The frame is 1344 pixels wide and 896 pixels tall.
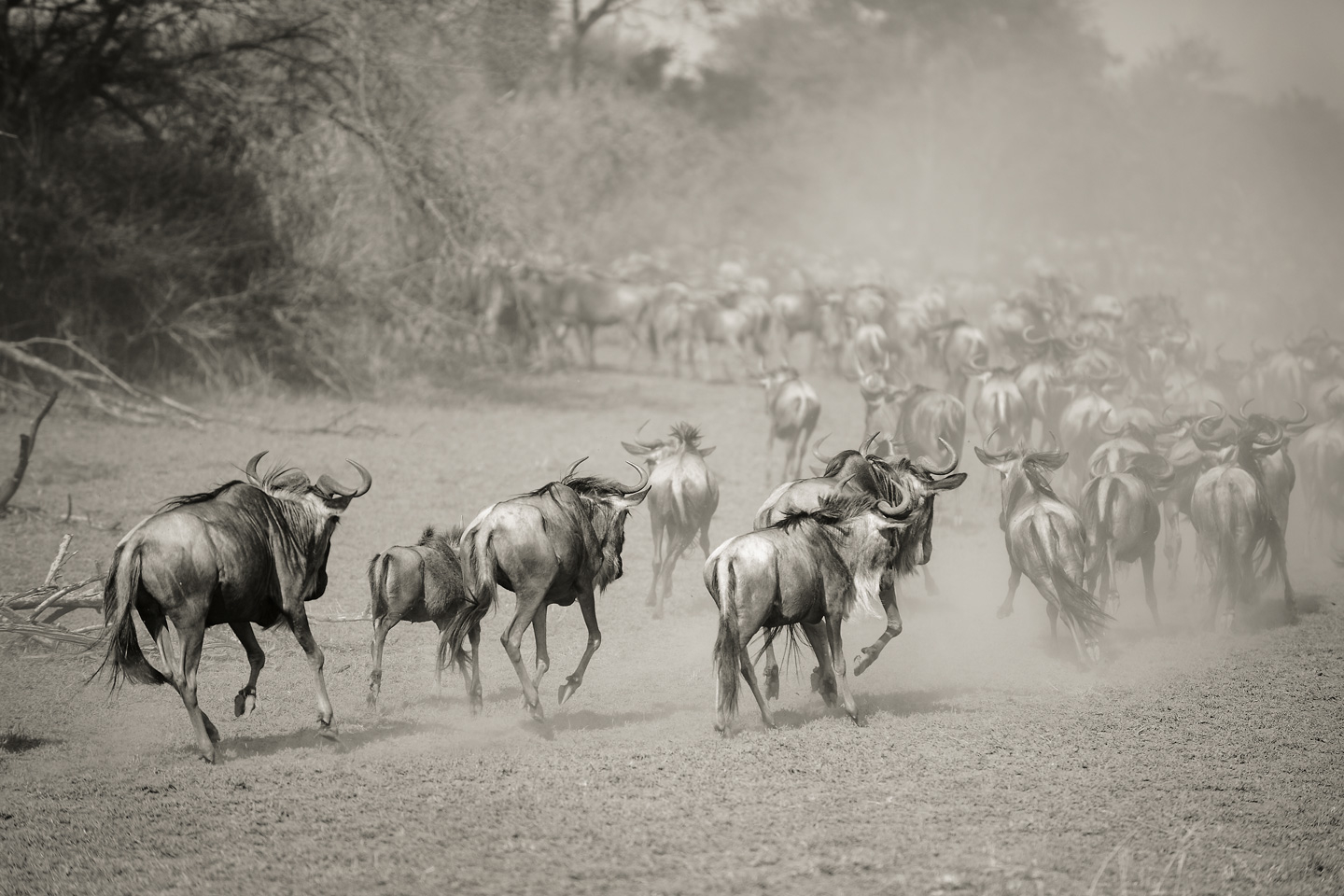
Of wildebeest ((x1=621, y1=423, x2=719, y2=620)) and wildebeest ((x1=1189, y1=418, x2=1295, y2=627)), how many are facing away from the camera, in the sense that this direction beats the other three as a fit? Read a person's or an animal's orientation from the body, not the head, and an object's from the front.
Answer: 2

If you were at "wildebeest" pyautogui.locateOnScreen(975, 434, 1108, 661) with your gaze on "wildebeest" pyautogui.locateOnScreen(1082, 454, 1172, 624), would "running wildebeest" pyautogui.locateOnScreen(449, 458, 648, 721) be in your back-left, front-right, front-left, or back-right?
back-left

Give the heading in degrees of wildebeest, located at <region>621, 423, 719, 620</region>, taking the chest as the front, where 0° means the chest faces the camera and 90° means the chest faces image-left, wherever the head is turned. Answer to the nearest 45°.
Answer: approximately 180°

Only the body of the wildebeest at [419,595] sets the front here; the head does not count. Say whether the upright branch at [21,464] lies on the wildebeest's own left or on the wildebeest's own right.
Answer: on the wildebeest's own left

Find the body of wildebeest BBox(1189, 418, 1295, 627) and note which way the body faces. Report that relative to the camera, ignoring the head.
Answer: away from the camera

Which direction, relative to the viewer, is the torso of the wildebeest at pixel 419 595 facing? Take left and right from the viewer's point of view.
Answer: facing away from the viewer and to the right of the viewer

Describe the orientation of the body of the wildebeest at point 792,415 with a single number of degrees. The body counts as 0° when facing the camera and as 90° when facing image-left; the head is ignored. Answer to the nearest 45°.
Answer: approximately 135°

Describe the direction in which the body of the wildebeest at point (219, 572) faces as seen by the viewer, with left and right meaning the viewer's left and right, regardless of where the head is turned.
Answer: facing away from the viewer and to the right of the viewer

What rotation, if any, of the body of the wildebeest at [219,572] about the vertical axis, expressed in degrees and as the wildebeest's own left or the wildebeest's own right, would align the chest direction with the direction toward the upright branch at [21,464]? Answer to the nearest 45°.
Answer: approximately 45° to the wildebeest's own left

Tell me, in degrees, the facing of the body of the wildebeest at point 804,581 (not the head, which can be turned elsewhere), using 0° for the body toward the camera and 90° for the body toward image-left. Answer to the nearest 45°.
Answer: approximately 225°
